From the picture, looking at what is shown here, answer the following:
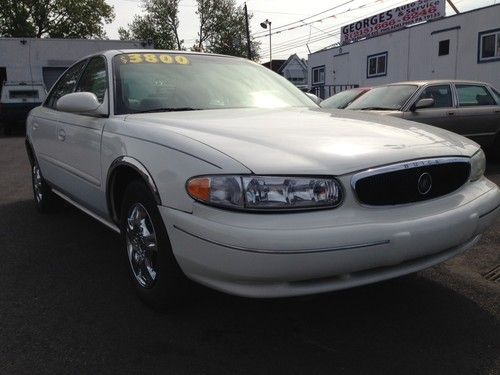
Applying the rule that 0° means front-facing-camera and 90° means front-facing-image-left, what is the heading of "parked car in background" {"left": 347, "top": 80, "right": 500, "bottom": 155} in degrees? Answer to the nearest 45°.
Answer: approximately 45°

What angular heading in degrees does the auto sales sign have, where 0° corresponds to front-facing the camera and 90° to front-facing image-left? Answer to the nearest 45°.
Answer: approximately 45°

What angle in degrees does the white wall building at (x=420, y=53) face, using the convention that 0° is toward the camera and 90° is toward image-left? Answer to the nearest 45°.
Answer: approximately 45°

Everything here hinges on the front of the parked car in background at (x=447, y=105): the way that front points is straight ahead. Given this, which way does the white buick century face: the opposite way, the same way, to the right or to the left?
to the left

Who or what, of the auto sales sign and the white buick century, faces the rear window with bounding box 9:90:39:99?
the auto sales sign

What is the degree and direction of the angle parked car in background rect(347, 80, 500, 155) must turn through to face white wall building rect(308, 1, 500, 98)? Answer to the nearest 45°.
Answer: approximately 135° to its right

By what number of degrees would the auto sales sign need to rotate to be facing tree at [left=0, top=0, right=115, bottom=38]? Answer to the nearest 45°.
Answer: approximately 90° to its right
